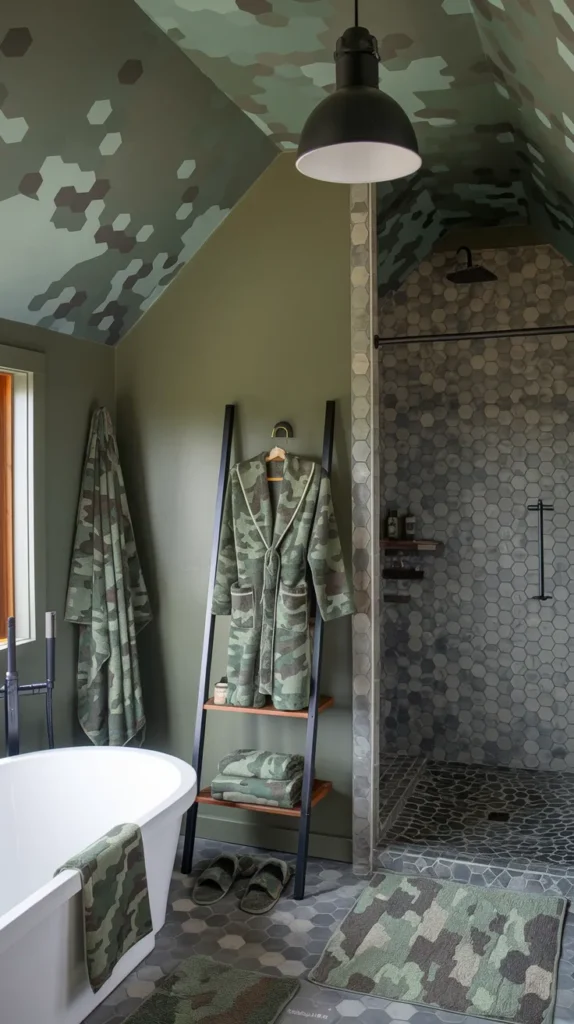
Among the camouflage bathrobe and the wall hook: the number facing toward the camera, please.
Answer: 2

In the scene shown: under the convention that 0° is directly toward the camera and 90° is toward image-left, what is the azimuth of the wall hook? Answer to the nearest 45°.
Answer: approximately 0°

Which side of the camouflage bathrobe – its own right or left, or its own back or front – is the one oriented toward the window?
right

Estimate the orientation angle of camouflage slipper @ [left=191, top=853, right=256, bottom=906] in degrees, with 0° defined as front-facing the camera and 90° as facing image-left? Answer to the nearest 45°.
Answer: approximately 45°

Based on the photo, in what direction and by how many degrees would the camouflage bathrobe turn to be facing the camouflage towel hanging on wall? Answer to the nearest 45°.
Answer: approximately 90° to its right

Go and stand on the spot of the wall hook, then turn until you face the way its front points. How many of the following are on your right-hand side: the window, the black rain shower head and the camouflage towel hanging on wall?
2
